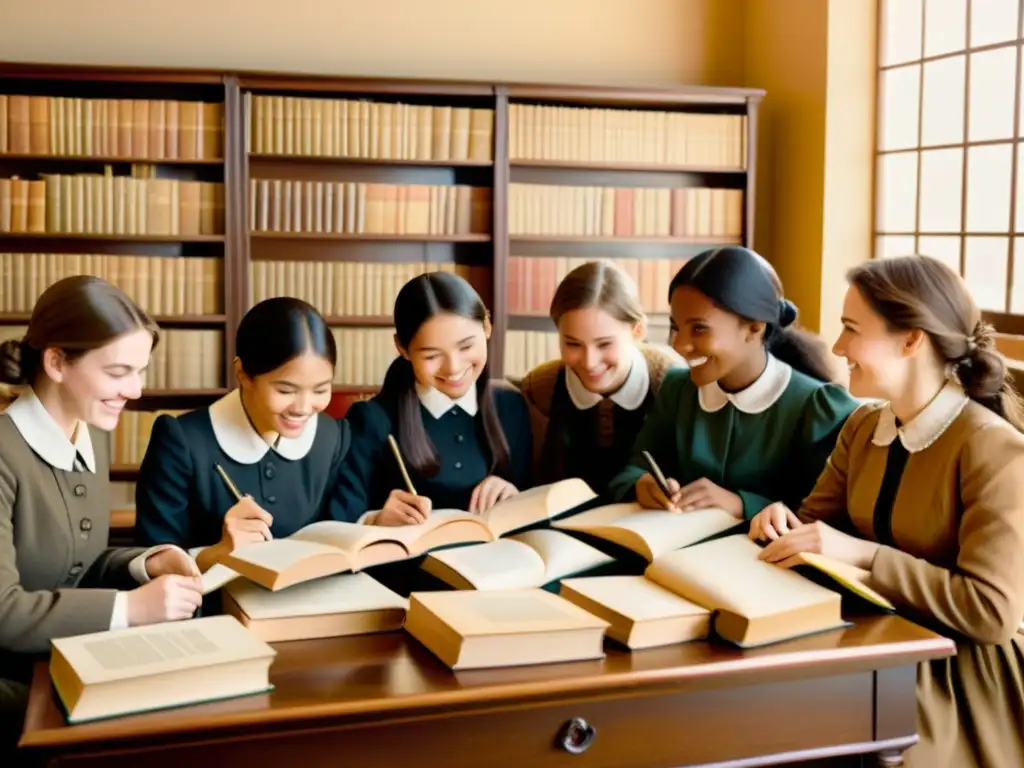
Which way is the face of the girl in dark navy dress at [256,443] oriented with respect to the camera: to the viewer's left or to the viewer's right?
to the viewer's right

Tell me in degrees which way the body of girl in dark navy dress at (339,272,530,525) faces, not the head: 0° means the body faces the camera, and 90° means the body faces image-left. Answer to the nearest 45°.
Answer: approximately 0°

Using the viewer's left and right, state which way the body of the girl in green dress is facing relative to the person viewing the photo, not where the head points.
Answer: facing the viewer and to the left of the viewer

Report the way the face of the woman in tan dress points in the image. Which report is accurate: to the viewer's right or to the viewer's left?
to the viewer's left

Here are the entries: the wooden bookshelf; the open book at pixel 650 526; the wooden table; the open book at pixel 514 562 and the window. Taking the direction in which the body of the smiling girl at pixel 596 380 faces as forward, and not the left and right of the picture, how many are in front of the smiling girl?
3

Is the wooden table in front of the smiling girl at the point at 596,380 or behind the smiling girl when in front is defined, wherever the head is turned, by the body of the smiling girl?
in front

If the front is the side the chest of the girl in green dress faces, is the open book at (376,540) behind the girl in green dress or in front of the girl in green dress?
in front

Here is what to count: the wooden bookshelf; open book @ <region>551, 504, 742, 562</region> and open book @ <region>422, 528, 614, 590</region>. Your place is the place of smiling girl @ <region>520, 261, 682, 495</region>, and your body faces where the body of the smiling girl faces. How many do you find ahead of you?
2

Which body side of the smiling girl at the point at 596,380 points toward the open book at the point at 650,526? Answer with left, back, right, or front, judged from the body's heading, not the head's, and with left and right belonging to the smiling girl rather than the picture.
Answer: front

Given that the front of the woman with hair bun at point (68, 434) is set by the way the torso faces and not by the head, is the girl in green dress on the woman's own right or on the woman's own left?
on the woman's own left

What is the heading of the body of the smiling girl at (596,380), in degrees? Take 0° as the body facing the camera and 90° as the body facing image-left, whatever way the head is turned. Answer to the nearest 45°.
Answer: approximately 0°
